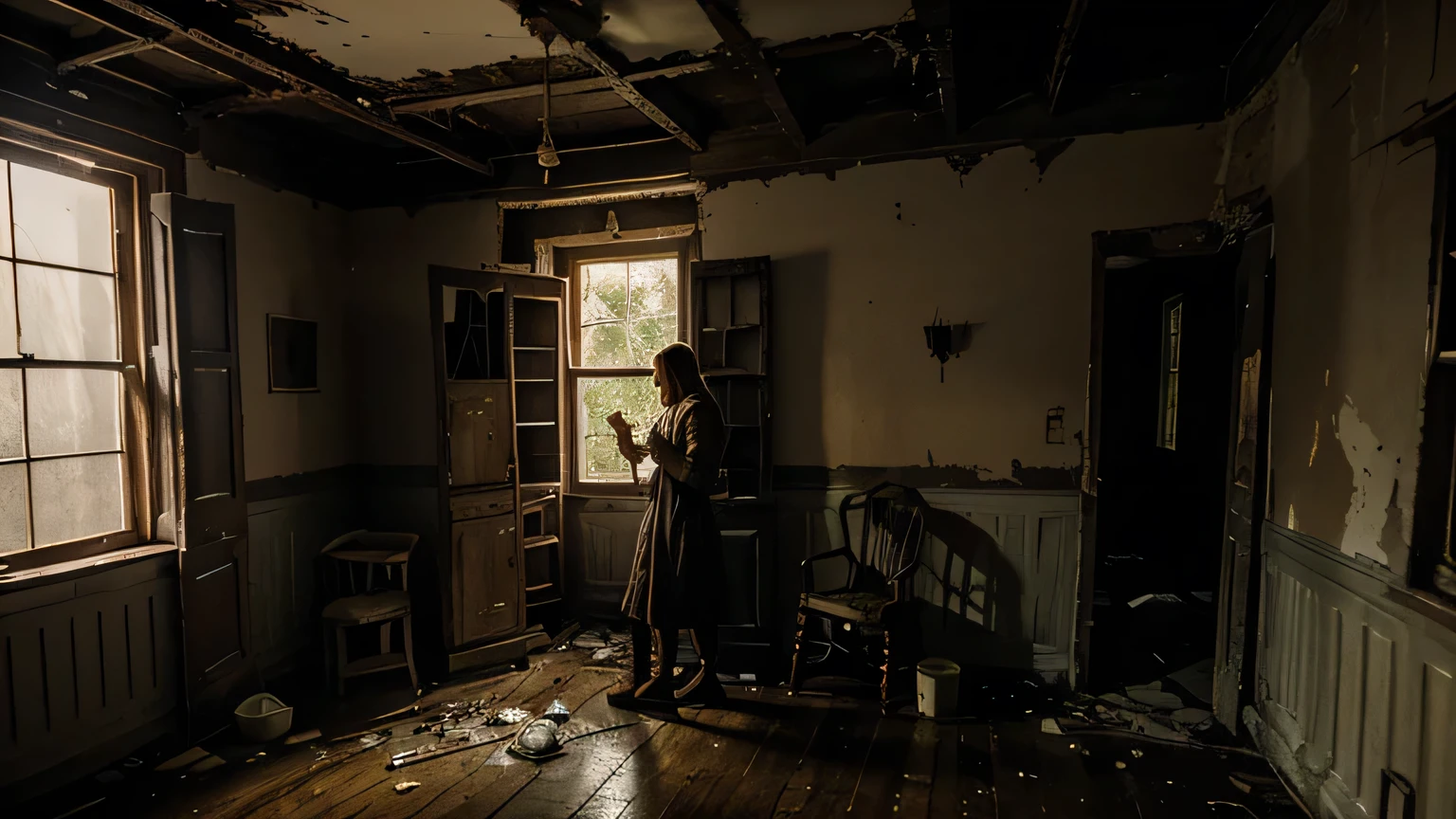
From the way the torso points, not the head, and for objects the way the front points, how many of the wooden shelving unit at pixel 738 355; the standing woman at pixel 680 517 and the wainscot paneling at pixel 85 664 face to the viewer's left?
1

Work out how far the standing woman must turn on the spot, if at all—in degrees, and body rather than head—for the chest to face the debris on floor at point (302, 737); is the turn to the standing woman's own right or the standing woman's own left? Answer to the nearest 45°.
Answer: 0° — they already face it

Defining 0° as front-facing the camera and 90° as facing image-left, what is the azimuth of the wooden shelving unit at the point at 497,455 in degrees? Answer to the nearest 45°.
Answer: approximately 315°

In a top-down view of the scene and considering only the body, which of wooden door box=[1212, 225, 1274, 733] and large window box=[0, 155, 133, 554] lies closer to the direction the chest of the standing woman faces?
the large window

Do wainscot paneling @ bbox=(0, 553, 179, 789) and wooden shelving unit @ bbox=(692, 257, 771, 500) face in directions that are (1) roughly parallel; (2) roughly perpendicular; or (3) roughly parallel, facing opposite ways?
roughly perpendicular

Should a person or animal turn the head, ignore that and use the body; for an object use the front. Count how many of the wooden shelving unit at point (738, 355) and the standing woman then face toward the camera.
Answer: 1

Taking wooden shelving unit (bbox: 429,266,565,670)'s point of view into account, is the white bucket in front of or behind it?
in front

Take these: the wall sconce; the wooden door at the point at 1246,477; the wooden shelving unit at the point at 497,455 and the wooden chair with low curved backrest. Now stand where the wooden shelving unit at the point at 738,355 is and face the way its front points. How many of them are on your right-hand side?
2

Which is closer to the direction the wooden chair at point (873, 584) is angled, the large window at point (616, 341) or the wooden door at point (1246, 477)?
the large window

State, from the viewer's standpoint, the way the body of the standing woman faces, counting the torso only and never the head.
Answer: to the viewer's left
